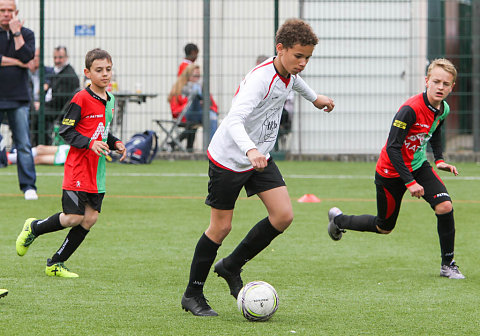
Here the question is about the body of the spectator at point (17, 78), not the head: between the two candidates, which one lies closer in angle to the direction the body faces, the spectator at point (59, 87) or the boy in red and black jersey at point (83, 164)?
the boy in red and black jersey

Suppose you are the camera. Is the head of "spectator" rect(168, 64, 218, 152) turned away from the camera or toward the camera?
toward the camera

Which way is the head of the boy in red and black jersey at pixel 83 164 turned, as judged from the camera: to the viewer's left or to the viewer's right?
to the viewer's right

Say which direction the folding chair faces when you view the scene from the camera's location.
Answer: facing to the left of the viewer

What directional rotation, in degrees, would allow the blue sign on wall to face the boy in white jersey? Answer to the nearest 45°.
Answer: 0° — it already faces them

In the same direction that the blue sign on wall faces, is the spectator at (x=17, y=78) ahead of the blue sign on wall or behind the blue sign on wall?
ahead

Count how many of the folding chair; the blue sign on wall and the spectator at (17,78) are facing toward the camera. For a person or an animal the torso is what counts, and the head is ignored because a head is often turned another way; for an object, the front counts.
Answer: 2

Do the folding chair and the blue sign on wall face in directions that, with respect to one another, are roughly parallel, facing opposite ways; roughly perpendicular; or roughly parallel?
roughly perpendicular

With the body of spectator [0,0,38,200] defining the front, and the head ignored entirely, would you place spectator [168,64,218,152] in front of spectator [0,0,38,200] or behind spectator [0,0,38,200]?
behind

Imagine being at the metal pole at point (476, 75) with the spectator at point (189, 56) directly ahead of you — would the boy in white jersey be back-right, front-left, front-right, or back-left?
front-left

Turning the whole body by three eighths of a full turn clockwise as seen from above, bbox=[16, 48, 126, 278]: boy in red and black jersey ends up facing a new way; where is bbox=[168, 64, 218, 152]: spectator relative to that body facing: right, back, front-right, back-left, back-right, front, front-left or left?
right

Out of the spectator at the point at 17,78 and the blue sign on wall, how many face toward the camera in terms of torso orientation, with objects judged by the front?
2

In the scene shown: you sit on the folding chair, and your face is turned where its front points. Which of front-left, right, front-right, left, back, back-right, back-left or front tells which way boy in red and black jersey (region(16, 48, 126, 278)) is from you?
left
